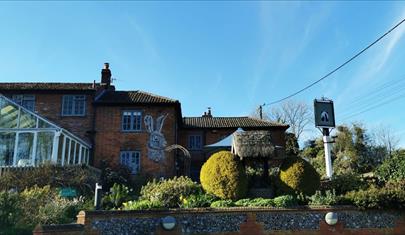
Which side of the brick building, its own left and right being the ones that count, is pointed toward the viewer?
front

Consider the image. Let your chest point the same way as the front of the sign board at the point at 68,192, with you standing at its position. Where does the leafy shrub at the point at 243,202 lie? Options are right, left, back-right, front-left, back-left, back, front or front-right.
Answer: front-left

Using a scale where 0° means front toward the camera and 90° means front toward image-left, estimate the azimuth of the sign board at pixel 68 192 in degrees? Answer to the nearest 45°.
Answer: approximately 0°

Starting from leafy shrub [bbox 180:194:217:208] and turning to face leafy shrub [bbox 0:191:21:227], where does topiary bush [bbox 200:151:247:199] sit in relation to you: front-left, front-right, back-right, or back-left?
back-right

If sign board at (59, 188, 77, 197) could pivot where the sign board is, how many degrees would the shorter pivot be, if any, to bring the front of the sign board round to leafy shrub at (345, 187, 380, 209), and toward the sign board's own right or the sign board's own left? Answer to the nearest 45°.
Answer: approximately 45° to the sign board's own left

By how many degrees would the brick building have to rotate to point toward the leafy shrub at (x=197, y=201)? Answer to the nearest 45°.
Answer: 0° — it already faces it

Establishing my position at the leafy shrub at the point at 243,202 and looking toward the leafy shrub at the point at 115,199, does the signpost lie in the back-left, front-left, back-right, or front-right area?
back-right

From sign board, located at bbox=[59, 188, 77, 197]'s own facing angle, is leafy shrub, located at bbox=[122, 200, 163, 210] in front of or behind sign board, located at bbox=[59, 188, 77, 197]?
in front

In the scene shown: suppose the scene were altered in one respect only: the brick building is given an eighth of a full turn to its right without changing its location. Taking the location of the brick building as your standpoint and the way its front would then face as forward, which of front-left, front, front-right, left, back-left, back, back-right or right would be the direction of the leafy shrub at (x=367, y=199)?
left

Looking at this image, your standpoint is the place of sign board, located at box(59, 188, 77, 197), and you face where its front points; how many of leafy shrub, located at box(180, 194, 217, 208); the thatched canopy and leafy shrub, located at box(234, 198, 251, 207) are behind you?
0

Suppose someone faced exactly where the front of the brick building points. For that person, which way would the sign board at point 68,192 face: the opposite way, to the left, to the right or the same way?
the same way
